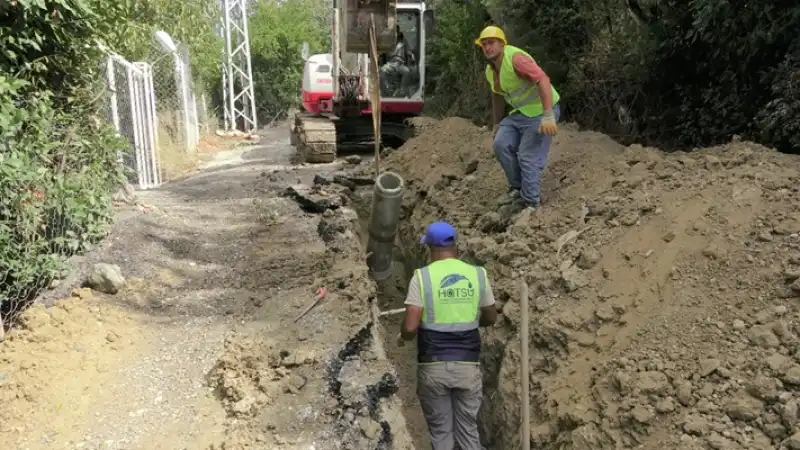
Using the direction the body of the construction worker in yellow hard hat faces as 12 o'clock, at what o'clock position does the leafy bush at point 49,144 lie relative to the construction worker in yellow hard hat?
The leafy bush is roughly at 1 o'clock from the construction worker in yellow hard hat.

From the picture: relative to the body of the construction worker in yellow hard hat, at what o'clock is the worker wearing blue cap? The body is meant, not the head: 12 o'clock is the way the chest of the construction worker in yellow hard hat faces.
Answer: The worker wearing blue cap is roughly at 11 o'clock from the construction worker in yellow hard hat.

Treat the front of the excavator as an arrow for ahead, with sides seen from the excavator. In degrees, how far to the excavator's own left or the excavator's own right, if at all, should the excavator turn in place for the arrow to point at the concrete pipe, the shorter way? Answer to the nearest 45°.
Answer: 0° — it already faces it

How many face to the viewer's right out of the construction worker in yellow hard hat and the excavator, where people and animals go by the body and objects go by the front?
0

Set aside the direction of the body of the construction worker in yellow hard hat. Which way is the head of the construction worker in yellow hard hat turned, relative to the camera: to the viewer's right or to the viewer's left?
to the viewer's left

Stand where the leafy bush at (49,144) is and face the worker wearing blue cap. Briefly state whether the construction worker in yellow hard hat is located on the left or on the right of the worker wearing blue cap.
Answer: left

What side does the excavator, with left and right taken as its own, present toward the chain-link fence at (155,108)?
right

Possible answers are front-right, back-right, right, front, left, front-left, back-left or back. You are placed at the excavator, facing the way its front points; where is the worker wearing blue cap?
front

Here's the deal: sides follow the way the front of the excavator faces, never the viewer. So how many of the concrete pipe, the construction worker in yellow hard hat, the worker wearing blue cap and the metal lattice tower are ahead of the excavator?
3

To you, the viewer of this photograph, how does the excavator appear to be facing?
facing the viewer

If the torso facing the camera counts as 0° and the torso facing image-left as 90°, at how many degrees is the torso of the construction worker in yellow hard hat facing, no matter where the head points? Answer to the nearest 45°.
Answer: approximately 45°

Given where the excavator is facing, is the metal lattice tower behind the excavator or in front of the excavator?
behind

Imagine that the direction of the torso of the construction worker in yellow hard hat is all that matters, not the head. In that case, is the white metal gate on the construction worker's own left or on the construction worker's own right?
on the construction worker's own right

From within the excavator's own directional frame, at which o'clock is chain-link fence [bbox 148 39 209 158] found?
The chain-link fence is roughly at 4 o'clock from the excavator.

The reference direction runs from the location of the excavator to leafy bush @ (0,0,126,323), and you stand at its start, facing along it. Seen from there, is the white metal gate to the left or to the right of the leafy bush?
right
